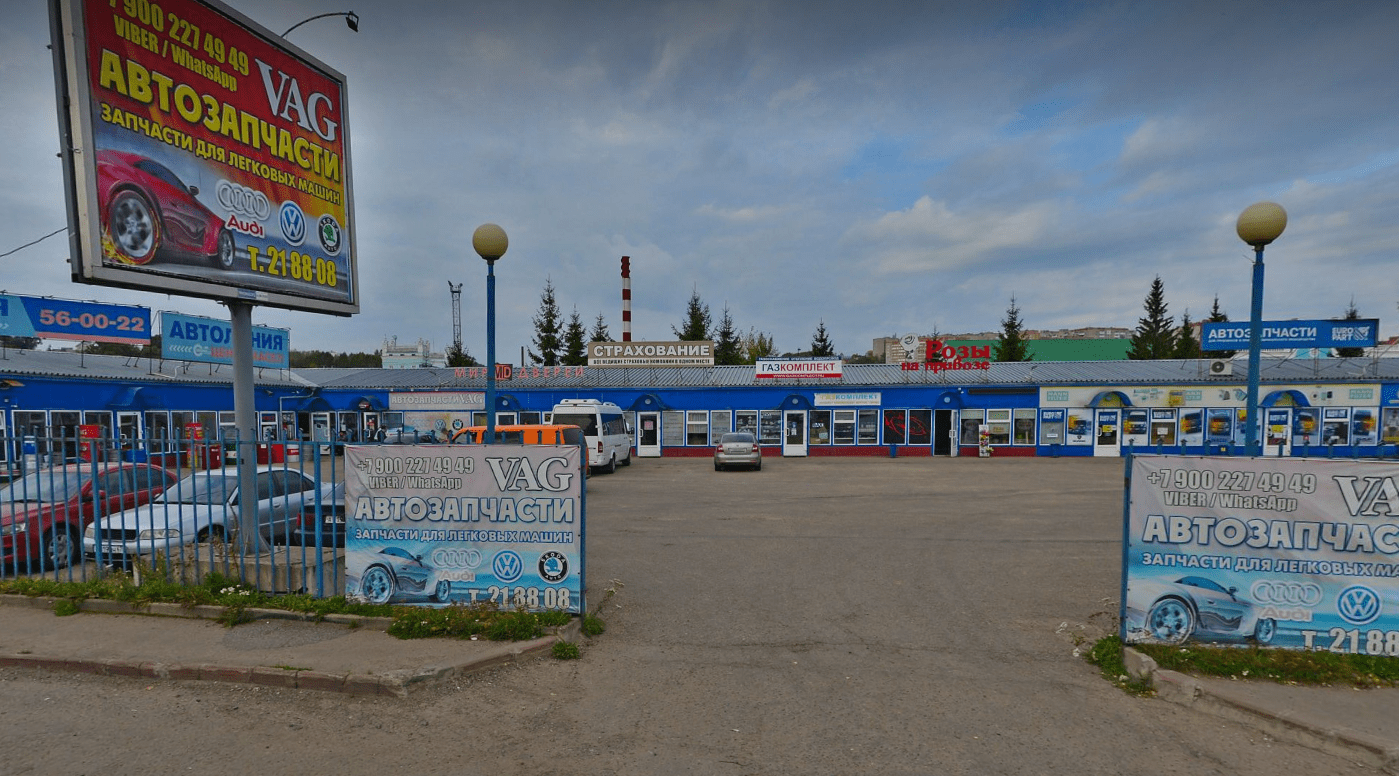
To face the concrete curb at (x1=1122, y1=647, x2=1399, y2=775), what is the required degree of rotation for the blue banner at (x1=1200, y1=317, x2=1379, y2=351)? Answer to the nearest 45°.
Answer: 0° — it already faces it

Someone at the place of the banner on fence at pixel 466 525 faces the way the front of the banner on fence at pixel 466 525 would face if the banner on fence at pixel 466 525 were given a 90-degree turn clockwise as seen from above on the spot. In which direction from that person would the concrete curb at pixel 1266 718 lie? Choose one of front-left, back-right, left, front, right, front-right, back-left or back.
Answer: back-left

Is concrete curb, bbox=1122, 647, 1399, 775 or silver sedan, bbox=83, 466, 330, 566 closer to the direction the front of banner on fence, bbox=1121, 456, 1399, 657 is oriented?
the concrete curb

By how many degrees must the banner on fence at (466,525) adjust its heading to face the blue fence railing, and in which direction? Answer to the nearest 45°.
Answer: approximately 135° to its right

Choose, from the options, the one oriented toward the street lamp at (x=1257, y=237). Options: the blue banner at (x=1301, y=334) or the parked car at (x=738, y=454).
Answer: the blue banner

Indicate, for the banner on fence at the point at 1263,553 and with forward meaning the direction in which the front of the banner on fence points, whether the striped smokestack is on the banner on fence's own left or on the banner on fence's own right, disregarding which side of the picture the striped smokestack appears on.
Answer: on the banner on fence's own right

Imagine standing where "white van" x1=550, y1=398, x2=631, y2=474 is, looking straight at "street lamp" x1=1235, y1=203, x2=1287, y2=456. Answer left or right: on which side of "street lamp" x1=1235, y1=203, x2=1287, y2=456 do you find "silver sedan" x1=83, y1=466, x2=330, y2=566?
right

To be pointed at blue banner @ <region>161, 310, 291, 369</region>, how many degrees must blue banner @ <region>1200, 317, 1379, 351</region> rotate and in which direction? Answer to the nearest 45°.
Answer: approximately 45° to its right

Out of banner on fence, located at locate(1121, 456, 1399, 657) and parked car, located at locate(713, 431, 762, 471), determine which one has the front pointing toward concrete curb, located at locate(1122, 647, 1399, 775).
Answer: the banner on fence
